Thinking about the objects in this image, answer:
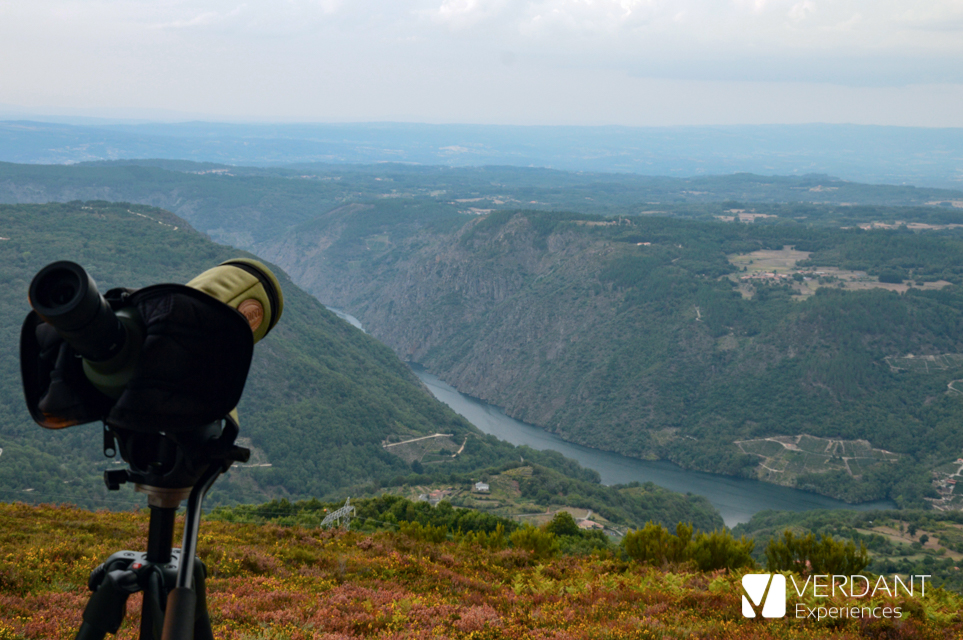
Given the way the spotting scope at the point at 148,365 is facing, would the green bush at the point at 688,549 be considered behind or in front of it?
in front

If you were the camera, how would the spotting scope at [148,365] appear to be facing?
facing away from the viewer and to the right of the viewer

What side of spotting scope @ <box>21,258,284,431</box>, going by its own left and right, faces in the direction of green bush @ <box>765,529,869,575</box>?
front

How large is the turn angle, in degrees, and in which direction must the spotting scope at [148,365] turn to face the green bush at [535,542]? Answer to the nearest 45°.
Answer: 0° — it already faces it
